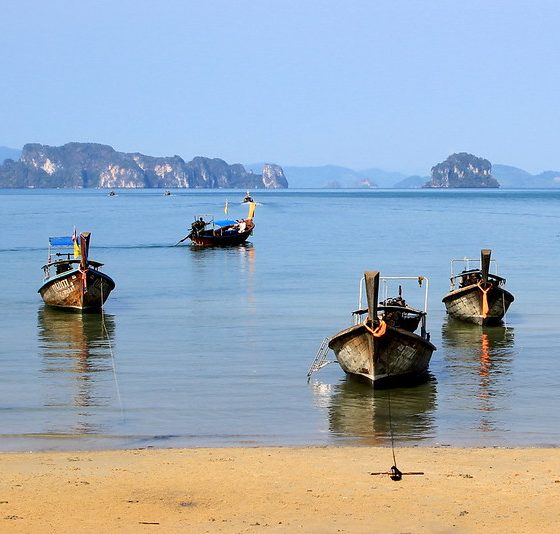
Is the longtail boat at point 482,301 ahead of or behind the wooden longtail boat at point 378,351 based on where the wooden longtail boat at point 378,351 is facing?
behind

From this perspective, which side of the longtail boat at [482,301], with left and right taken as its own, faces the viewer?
front

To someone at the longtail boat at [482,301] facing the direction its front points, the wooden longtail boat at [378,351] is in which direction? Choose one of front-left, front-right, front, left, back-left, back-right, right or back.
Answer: front

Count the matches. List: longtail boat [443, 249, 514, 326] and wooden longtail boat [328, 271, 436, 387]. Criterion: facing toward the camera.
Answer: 2
